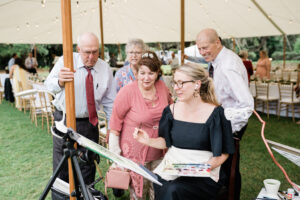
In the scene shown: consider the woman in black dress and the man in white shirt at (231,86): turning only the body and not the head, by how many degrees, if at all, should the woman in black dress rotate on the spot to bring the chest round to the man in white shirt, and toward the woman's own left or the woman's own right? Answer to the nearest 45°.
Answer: approximately 180°

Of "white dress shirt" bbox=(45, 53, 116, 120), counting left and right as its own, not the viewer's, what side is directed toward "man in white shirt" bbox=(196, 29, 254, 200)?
left

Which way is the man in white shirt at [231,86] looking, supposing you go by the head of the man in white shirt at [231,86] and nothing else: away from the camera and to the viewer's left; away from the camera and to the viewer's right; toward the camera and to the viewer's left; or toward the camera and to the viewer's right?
toward the camera and to the viewer's left

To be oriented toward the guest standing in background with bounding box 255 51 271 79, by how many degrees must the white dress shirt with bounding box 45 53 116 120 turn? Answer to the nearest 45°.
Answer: approximately 135° to its left

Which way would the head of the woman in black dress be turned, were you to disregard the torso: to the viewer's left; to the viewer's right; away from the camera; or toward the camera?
to the viewer's left

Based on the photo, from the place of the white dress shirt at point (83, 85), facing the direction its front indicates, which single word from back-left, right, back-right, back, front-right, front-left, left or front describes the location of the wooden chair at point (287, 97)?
back-left

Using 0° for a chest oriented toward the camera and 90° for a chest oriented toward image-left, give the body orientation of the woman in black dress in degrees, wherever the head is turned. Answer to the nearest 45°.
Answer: approximately 45°

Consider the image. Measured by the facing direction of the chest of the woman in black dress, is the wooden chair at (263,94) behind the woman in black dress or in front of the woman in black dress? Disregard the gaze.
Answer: behind

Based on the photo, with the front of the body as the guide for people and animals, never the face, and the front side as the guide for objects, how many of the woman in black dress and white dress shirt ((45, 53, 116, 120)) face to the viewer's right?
0

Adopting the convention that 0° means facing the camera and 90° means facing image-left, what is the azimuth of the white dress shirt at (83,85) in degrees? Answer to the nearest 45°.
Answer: approximately 0°

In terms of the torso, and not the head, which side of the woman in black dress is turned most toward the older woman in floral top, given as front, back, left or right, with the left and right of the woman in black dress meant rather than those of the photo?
right
